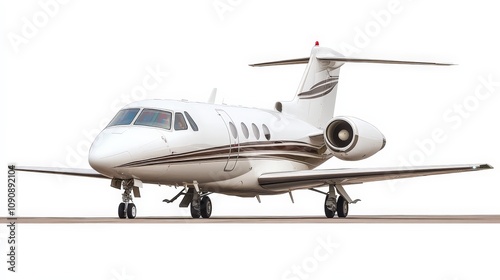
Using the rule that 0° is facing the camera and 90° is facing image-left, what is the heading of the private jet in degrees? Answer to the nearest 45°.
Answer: approximately 45°
